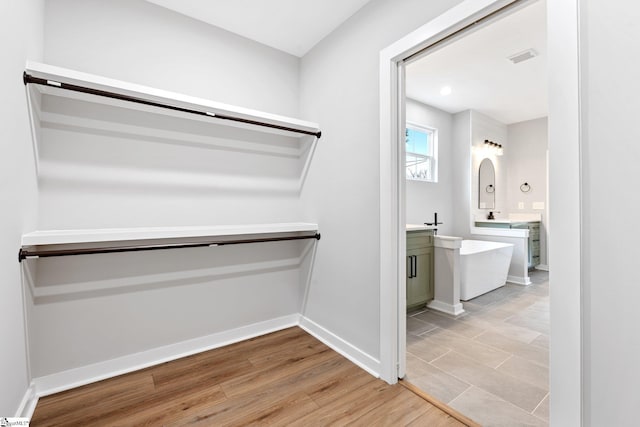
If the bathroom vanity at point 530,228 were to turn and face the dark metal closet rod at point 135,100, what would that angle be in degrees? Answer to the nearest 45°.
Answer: approximately 90° to its right

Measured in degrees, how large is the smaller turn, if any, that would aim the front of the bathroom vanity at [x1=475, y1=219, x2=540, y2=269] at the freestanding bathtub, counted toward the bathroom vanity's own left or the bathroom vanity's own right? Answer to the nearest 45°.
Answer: approximately 45° to the bathroom vanity's own right

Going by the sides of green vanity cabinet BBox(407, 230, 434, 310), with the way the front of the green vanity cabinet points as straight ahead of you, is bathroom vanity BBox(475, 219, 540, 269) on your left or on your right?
on your left

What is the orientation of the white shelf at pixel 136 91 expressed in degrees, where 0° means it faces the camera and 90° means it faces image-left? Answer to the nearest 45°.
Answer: approximately 315°

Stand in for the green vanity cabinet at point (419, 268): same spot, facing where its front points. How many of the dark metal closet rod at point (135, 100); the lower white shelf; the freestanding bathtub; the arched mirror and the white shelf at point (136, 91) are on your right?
3

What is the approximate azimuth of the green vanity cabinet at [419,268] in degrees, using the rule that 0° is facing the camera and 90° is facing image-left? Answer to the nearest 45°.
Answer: approximately 315°

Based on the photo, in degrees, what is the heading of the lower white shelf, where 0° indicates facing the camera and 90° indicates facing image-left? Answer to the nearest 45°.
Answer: approximately 315°

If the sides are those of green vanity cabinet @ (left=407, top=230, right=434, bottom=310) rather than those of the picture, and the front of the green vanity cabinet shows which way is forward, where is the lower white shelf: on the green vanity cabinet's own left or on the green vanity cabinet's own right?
on the green vanity cabinet's own right

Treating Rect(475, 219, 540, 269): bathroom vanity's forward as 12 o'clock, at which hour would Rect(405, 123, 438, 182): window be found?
The window is roughly at 3 o'clock from the bathroom vanity.
